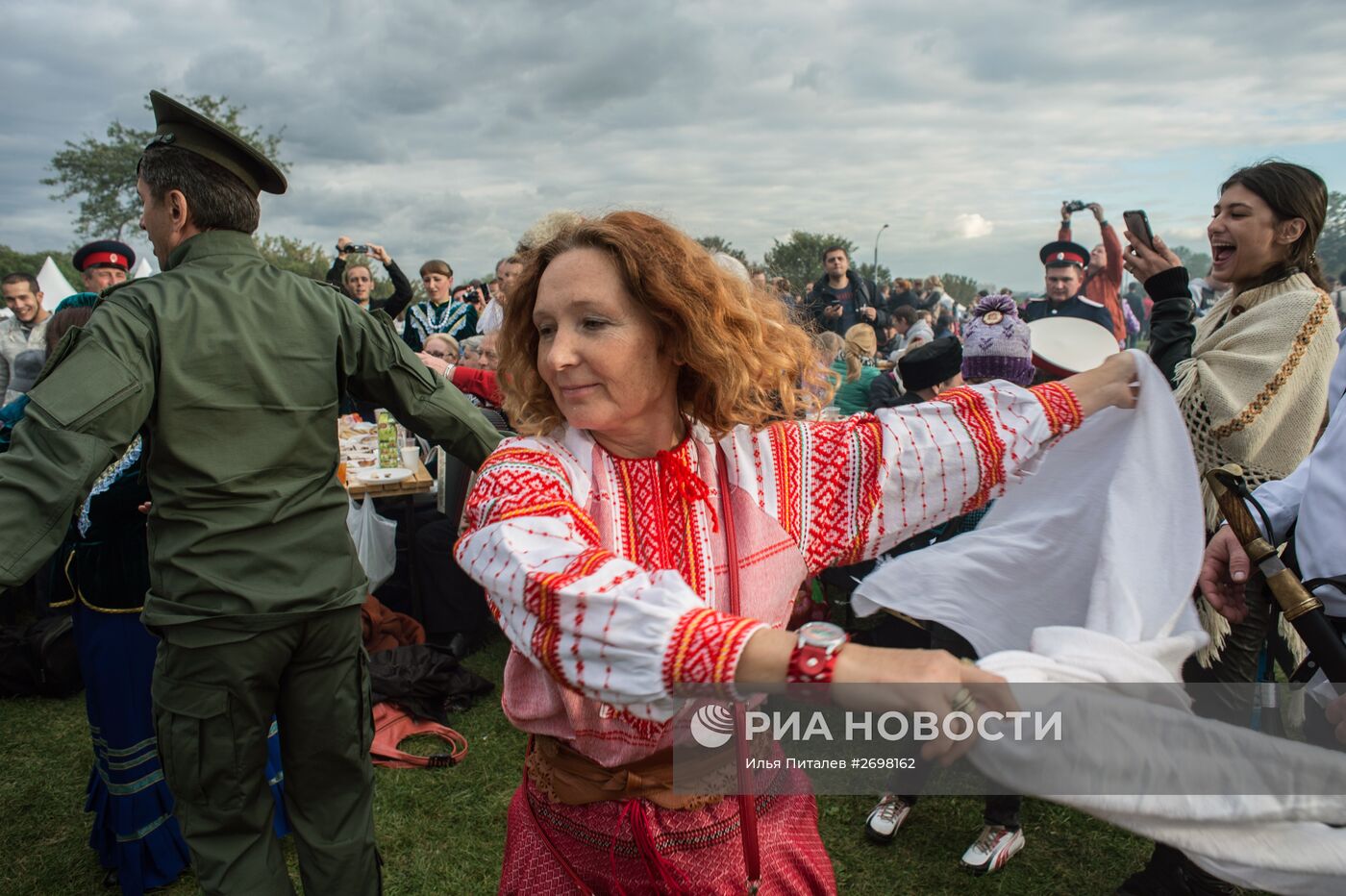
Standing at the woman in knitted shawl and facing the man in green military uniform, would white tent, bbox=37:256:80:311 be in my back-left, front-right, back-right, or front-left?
front-right

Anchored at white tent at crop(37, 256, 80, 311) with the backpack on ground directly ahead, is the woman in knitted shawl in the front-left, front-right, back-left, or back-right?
front-left

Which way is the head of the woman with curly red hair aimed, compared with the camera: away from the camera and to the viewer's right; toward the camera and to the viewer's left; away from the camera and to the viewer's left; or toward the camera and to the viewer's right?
toward the camera and to the viewer's left

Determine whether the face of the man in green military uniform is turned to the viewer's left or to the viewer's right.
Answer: to the viewer's left

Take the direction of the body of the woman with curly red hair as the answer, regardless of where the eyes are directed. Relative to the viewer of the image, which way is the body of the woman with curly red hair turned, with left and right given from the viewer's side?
facing the viewer

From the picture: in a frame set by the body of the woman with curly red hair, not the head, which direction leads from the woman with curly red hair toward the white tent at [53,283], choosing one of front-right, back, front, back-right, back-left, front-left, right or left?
back-right

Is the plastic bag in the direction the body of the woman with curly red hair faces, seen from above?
no

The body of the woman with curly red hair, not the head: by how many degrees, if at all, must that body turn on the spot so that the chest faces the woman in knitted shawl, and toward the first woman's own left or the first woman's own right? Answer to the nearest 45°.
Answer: approximately 135° to the first woman's own left

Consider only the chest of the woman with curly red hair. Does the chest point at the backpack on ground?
no
